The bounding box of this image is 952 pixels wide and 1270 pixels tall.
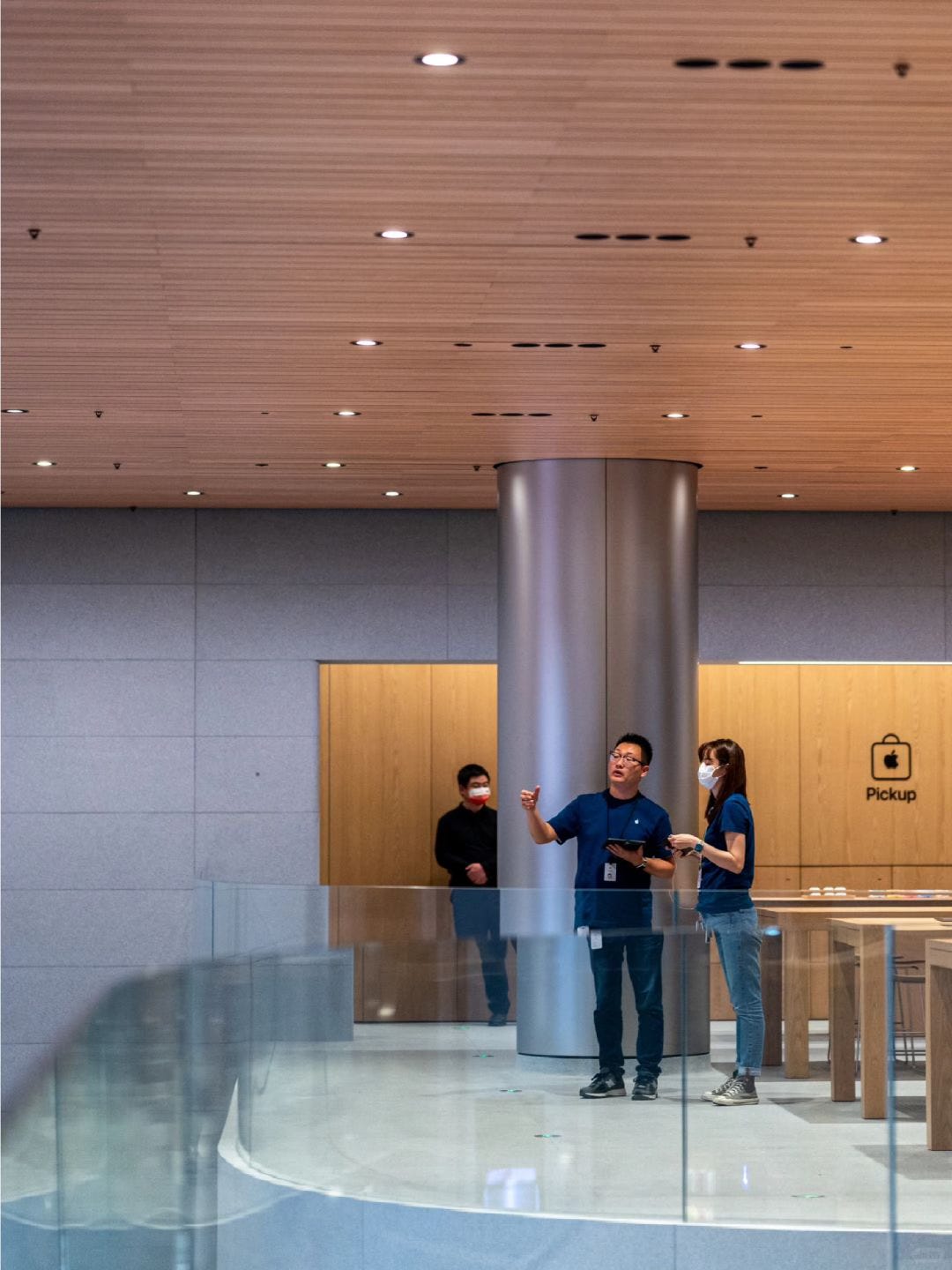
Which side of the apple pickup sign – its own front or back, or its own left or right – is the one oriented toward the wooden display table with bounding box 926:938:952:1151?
front

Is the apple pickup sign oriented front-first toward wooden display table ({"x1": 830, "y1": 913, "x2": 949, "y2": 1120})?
yes

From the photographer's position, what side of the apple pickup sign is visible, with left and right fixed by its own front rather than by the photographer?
front

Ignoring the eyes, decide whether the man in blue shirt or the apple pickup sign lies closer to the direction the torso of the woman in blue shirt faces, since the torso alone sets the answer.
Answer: the man in blue shirt

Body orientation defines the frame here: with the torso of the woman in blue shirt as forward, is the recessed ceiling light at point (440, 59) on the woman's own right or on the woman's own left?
on the woman's own left

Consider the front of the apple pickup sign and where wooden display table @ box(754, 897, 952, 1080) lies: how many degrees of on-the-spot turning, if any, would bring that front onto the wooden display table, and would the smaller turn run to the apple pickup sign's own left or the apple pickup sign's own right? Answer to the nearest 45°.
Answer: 0° — it already faces it

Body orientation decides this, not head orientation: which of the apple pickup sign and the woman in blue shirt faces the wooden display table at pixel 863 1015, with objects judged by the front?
the apple pickup sign

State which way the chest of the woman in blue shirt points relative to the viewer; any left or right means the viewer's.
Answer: facing to the left of the viewer

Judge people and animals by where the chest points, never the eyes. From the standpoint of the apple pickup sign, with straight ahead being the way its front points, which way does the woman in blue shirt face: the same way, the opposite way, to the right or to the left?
to the right

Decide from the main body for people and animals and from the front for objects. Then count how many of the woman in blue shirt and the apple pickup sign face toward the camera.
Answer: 1

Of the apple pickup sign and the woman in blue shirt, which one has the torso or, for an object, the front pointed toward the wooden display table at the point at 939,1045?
the apple pickup sign

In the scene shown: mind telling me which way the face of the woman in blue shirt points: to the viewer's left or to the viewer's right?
to the viewer's left

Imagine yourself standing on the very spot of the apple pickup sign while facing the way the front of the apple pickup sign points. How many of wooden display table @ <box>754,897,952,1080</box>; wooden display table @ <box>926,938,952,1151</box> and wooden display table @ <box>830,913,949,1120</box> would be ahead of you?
3
